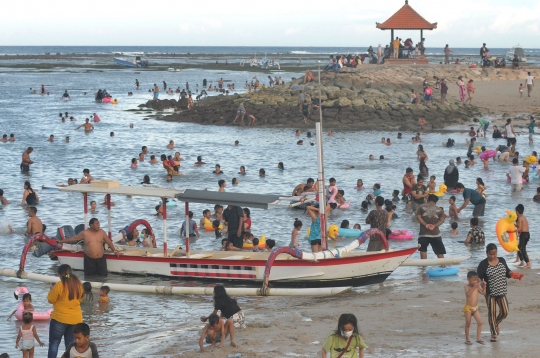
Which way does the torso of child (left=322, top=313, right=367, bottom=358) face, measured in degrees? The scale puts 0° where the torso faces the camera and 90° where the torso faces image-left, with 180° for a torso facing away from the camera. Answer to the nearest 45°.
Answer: approximately 0°

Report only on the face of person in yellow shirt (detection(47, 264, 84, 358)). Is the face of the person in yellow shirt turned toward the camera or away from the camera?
away from the camera

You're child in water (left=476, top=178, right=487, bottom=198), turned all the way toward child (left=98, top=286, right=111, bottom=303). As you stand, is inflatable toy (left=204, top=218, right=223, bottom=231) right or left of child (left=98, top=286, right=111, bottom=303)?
right
